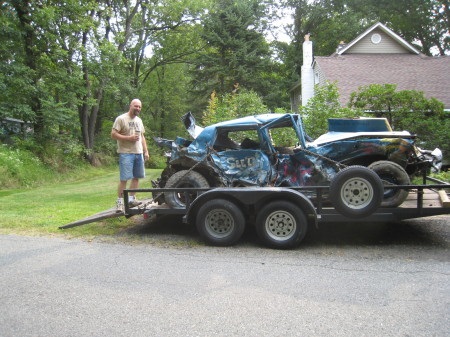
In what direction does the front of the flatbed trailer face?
to the viewer's right

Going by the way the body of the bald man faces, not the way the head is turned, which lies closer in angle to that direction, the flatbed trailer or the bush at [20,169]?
the flatbed trailer

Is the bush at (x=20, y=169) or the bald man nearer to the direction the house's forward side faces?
the bald man

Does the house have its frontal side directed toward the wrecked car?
yes

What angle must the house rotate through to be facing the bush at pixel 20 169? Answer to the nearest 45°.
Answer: approximately 45° to its right

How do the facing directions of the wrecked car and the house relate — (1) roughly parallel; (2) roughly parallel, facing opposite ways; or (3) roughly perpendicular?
roughly perpendicular

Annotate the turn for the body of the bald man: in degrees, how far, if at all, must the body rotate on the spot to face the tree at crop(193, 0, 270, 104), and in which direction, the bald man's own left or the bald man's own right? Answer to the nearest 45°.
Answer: approximately 135° to the bald man's own left

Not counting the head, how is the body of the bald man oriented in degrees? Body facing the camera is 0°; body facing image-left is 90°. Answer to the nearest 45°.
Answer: approximately 315°

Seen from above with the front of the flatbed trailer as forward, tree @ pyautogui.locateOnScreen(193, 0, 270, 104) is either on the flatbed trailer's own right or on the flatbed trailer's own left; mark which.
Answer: on the flatbed trailer's own left

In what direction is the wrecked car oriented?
to the viewer's right

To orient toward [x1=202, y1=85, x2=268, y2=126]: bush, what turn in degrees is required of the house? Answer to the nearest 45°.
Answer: approximately 45° to its right
